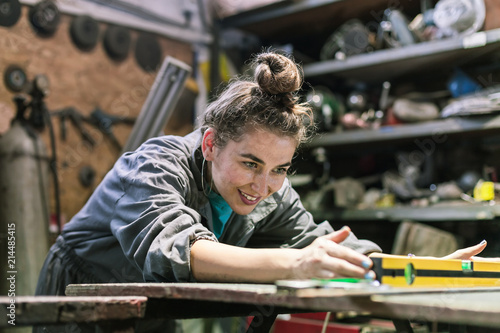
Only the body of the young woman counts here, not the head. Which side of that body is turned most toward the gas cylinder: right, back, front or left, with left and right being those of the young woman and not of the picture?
back

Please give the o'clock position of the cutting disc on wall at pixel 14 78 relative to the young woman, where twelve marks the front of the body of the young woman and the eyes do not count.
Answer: The cutting disc on wall is roughly at 6 o'clock from the young woman.

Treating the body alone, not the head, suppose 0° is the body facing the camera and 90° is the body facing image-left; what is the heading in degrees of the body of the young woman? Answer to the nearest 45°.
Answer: approximately 315°

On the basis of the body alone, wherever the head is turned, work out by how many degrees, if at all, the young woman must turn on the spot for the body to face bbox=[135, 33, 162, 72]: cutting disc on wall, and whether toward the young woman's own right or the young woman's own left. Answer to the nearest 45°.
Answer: approximately 135° to the young woman's own left

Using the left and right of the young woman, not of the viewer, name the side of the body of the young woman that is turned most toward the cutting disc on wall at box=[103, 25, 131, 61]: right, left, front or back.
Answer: back

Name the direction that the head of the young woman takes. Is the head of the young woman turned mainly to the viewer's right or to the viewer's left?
to the viewer's right

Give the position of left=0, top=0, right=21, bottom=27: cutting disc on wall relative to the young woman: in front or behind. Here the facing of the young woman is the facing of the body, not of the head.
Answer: behind

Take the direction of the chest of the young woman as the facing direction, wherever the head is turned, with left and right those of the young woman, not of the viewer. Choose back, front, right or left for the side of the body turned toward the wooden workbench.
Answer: front

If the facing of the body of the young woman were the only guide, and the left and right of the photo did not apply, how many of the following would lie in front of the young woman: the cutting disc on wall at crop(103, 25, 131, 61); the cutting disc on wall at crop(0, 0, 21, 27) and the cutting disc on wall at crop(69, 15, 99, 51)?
0

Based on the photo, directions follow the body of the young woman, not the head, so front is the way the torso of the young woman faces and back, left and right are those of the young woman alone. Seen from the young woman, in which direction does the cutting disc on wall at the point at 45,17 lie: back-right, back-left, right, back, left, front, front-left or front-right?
back
